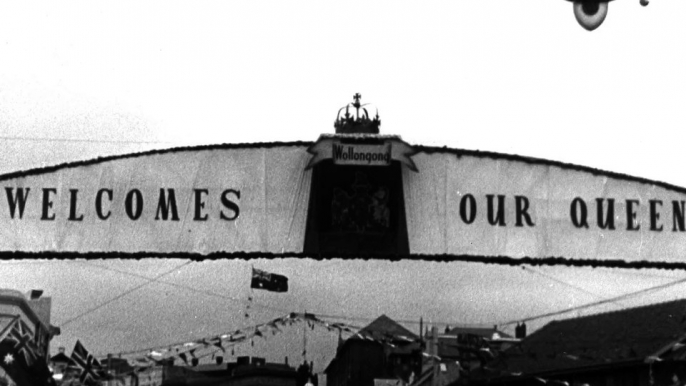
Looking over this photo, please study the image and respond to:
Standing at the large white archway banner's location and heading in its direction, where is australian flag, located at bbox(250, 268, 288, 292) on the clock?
The australian flag is roughly at 6 o'clock from the large white archway banner.

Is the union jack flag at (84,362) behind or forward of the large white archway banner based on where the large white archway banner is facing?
behind

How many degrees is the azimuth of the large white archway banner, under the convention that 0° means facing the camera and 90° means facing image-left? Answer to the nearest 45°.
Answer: approximately 0°

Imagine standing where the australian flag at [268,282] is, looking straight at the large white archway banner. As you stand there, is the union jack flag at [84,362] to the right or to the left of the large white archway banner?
right
